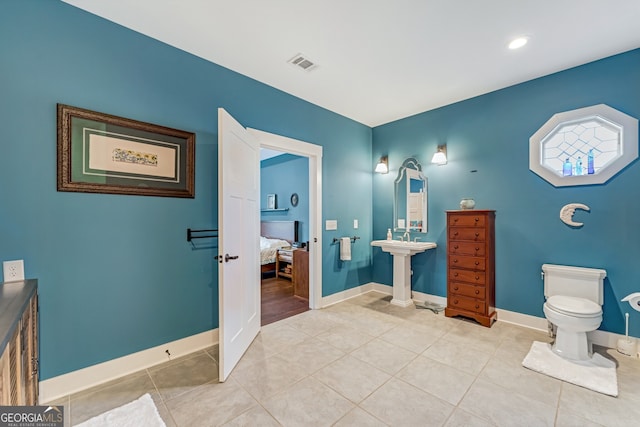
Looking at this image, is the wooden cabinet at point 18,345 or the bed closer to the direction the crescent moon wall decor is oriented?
the wooden cabinet

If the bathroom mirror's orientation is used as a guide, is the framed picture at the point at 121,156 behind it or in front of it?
in front

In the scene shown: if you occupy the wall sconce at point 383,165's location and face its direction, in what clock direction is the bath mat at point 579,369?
The bath mat is roughly at 9 o'clock from the wall sconce.

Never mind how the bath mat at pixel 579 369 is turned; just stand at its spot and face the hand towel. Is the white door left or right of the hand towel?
left

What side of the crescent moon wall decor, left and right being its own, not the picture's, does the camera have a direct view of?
front

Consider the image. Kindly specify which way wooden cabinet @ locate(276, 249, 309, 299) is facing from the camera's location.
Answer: facing the viewer and to the left of the viewer

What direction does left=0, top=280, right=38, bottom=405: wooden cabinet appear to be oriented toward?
to the viewer's right

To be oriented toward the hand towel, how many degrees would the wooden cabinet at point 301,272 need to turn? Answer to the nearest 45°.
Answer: approximately 90° to its left

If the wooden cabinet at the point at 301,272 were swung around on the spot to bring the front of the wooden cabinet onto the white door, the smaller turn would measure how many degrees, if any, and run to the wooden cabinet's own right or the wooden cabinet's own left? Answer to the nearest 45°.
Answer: approximately 45° to the wooden cabinet's own left

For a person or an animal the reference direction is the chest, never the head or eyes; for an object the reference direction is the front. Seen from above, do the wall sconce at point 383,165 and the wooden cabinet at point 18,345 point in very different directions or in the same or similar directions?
very different directions

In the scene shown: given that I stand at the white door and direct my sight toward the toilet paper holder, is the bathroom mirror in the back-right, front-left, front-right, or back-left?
front-left
